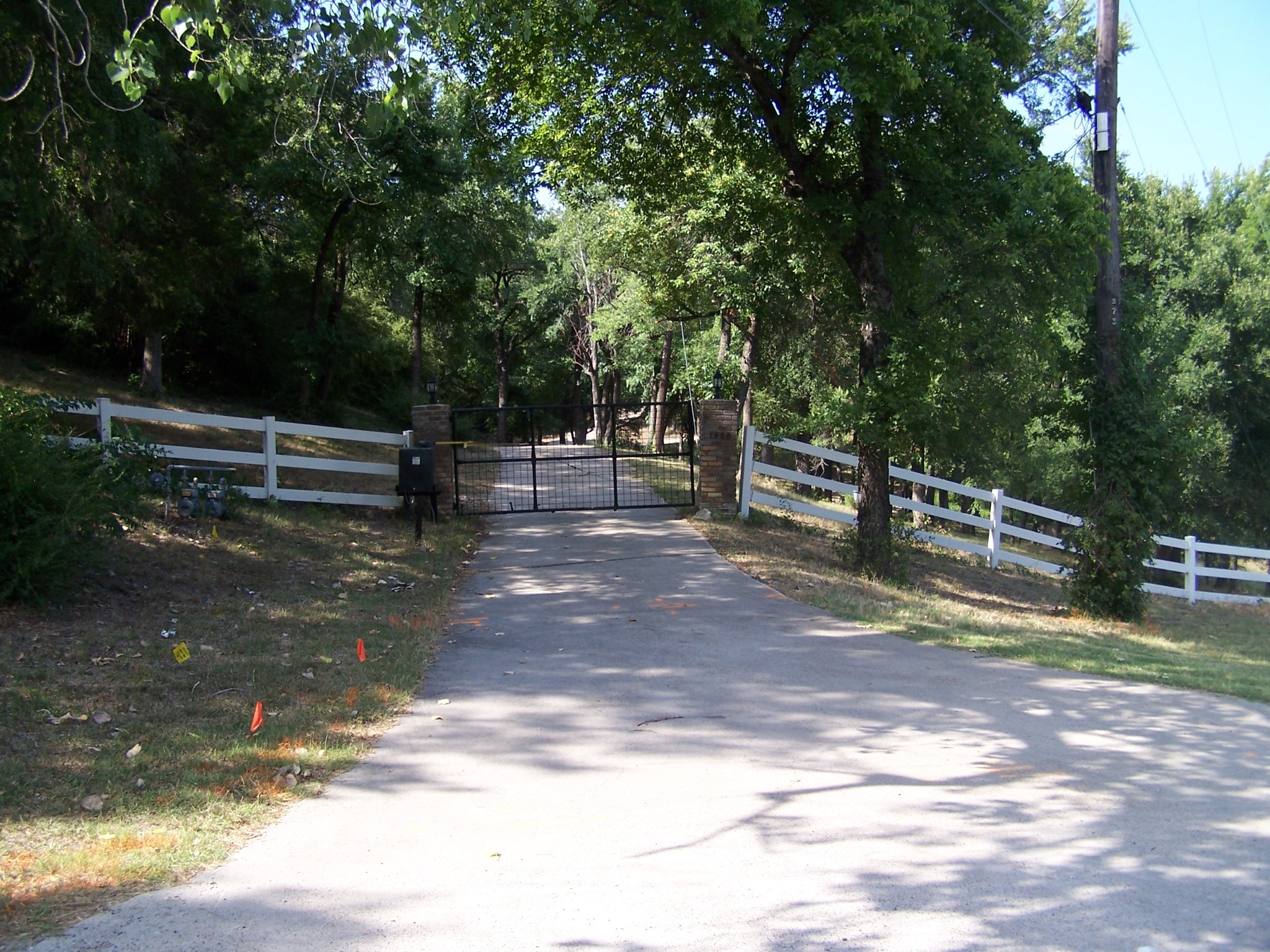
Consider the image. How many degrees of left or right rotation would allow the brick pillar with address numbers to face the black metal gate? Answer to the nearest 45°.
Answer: approximately 135° to its right

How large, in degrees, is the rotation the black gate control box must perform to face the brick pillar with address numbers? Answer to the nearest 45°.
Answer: approximately 90° to its left

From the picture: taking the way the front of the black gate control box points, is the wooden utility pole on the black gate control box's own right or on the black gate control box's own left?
on the black gate control box's own left

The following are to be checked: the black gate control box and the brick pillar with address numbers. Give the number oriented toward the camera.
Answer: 2

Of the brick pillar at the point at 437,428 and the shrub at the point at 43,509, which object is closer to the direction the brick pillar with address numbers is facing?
the shrub

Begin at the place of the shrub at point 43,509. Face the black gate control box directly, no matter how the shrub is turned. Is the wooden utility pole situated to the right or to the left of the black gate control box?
right

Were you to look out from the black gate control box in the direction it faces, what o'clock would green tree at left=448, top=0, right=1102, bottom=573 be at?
The green tree is roughly at 10 o'clock from the black gate control box.

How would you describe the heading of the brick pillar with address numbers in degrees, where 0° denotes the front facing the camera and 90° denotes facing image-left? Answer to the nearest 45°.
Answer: approximately 0°
